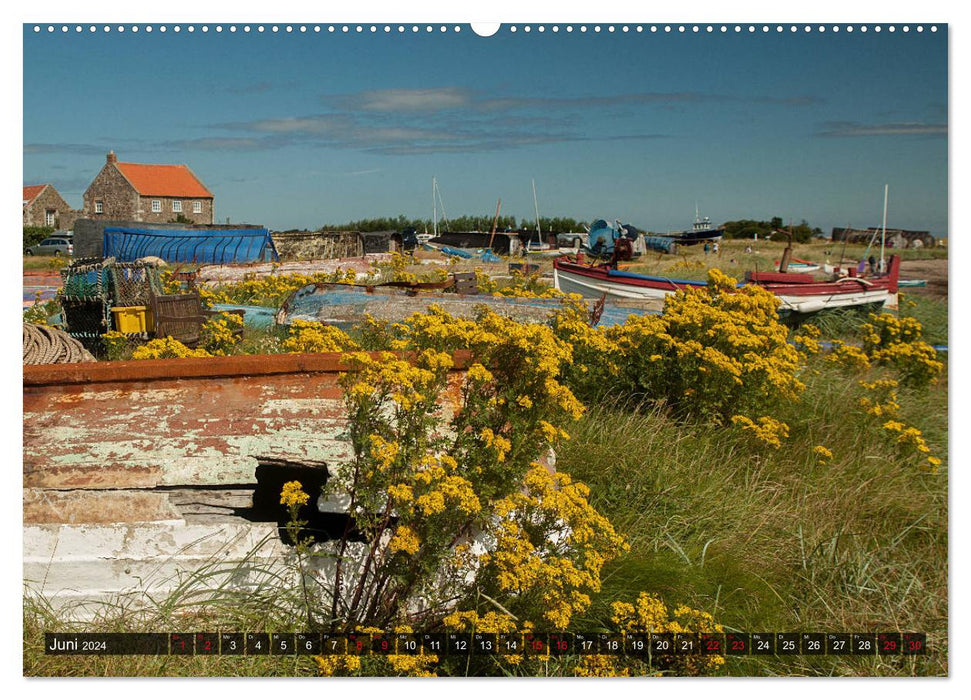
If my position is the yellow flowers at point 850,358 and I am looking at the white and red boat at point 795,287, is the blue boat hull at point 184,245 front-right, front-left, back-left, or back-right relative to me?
front-left

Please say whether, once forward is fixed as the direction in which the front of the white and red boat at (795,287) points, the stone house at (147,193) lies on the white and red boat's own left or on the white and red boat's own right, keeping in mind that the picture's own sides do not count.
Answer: on the white and red boat's own right
